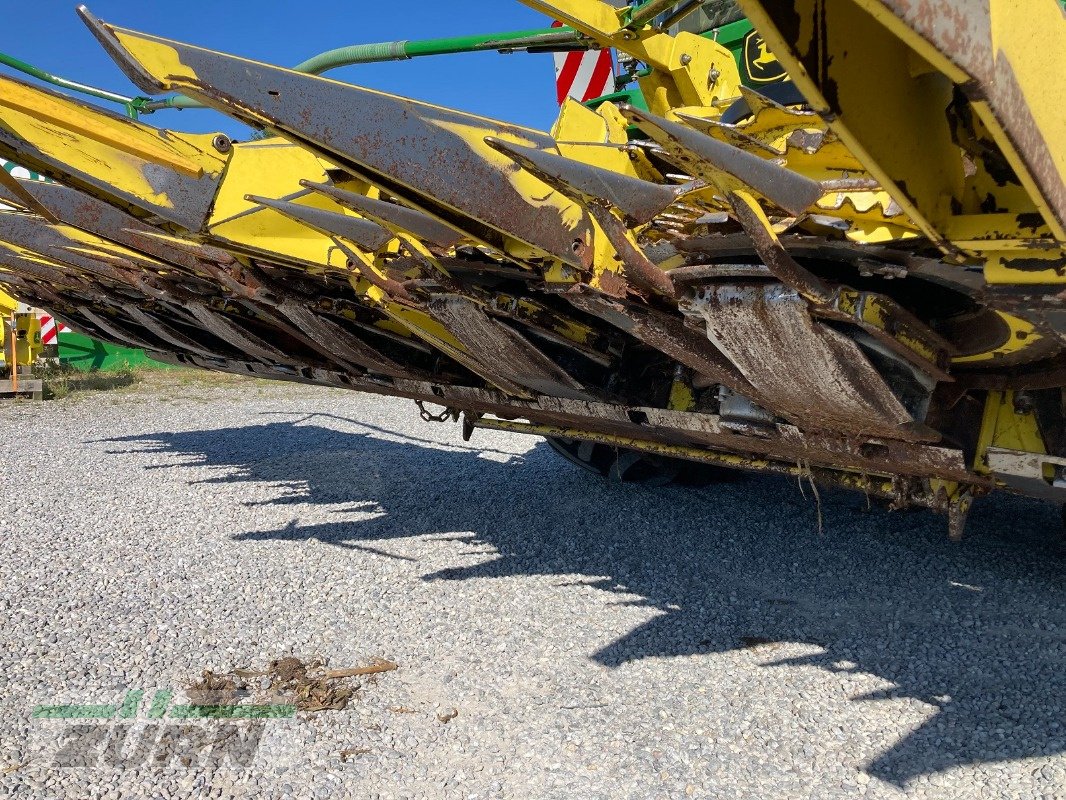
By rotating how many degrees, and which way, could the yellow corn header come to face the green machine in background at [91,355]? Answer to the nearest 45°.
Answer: approximately 90° to its right

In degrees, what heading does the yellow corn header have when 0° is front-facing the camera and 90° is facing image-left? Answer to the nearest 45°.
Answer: approximately 45°
